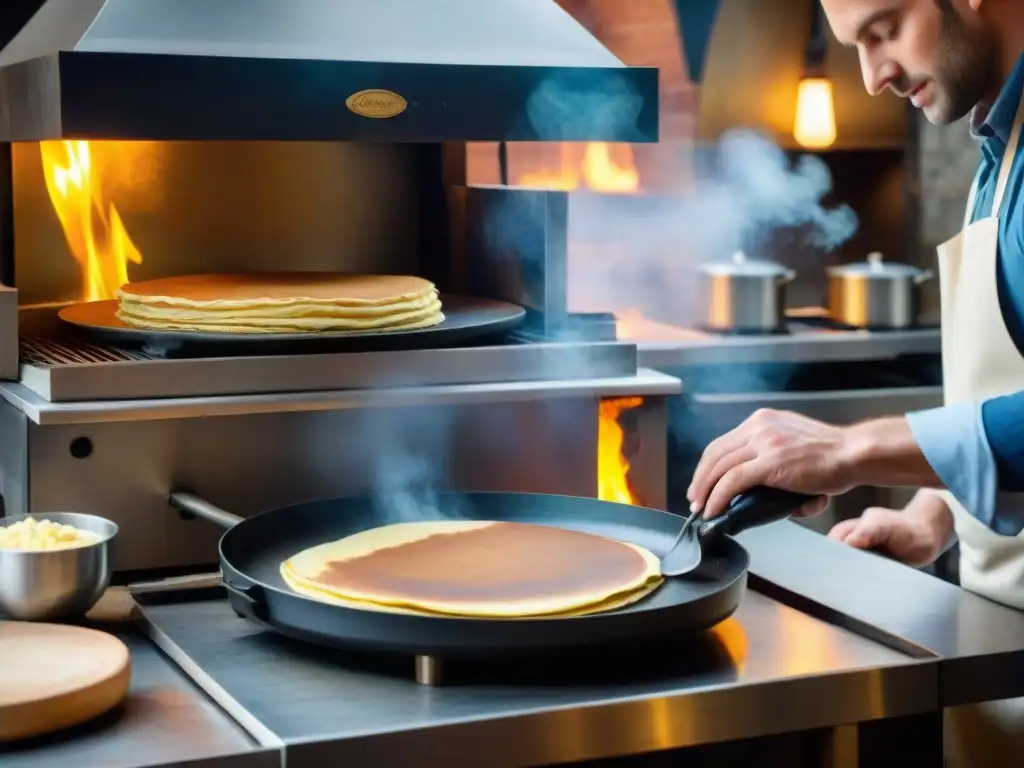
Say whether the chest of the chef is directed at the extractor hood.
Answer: yes

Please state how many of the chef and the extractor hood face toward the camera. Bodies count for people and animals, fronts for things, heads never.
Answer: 1

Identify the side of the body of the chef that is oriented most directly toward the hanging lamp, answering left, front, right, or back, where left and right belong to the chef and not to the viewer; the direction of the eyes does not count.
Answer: right

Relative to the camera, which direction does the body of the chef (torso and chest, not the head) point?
to the viewer's left

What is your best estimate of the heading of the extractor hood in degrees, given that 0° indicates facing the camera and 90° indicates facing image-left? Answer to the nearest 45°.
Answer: approximately 0°

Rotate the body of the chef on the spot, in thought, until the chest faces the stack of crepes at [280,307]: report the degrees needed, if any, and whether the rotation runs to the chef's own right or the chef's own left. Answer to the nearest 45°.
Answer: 0° — they already face it

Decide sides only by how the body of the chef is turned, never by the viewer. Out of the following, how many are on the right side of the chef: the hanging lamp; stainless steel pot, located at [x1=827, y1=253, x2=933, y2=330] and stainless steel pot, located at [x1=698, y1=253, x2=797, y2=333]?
3

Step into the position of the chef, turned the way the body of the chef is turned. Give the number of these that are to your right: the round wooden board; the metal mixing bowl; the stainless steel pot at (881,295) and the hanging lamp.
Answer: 2

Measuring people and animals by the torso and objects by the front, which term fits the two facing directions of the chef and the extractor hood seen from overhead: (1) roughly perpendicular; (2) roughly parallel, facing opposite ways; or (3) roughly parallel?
roughly perpendicular
